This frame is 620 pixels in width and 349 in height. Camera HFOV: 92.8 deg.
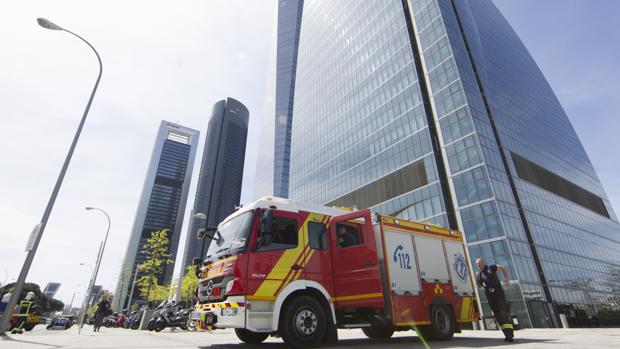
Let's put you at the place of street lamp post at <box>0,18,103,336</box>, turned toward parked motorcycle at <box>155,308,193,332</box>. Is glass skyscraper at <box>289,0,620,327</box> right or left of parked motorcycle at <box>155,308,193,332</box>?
right

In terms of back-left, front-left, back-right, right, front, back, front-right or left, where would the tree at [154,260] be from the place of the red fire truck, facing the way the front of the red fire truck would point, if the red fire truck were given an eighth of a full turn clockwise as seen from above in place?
front-right

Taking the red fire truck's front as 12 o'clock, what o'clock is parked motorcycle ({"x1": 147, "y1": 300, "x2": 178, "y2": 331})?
The parked motorcycle is roughly at 3 o'clock from the red fire truck.

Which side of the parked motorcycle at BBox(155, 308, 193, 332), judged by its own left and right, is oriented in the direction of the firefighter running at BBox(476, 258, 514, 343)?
left

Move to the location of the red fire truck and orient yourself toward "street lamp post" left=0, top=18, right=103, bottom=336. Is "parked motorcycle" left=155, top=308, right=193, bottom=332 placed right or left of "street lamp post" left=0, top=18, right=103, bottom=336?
right

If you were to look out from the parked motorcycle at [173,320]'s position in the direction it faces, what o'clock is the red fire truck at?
The red fire truck is roughly at 10 o'clock from the parked motorcycle.

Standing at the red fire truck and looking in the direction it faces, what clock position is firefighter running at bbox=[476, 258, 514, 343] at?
The firefighter running is roughly at 7 o'clock from the red fire truck.

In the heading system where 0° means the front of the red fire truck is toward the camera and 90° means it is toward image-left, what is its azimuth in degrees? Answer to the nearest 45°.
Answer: approximately 45°

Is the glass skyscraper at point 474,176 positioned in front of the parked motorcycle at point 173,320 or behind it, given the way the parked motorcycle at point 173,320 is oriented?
behind

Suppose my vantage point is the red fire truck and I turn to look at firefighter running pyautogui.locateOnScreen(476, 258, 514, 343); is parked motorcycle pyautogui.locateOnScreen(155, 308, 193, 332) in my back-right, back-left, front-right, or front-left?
back-left
